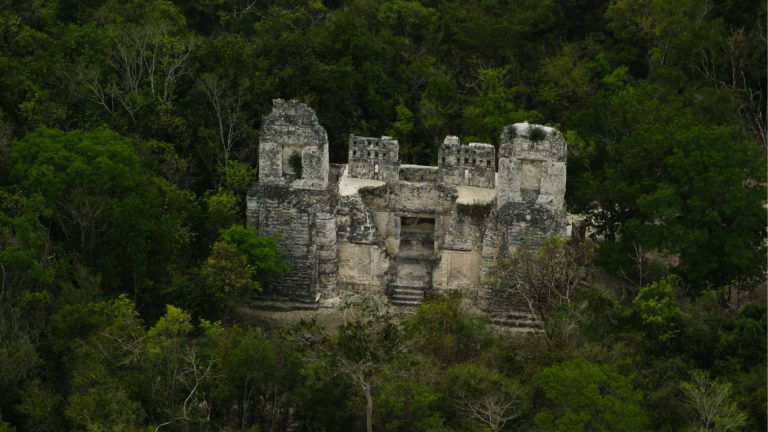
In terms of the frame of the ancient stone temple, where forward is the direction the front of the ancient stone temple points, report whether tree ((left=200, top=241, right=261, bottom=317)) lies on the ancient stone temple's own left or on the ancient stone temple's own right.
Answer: on the ancient stone temple's own right

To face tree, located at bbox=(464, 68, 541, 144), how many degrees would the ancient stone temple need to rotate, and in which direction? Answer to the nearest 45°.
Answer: approximately 135° to its left

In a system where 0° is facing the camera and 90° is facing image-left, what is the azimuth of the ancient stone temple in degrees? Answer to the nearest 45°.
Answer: approximately 0°

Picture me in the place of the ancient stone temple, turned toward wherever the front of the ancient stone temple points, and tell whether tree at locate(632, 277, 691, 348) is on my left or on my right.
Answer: on my left

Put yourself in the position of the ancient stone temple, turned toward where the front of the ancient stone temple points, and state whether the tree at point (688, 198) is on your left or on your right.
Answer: on your left

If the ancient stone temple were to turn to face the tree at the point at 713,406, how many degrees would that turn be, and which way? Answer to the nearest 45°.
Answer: approximately 45° to its left

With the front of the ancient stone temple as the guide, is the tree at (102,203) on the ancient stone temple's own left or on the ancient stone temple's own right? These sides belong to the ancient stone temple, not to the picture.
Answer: on the ancient stone temple's own right

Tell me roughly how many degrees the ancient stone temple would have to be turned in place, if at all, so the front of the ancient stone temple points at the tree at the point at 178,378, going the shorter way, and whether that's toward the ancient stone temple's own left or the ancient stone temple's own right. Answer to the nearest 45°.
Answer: approximately 45° to the ancient stone temple's own right
